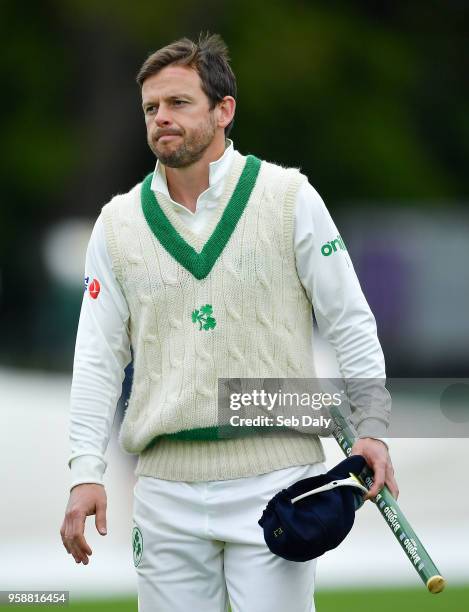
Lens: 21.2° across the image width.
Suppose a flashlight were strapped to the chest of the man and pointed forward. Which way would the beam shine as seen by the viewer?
toward the camera

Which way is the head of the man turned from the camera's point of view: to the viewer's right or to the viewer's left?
to the viewer's left
